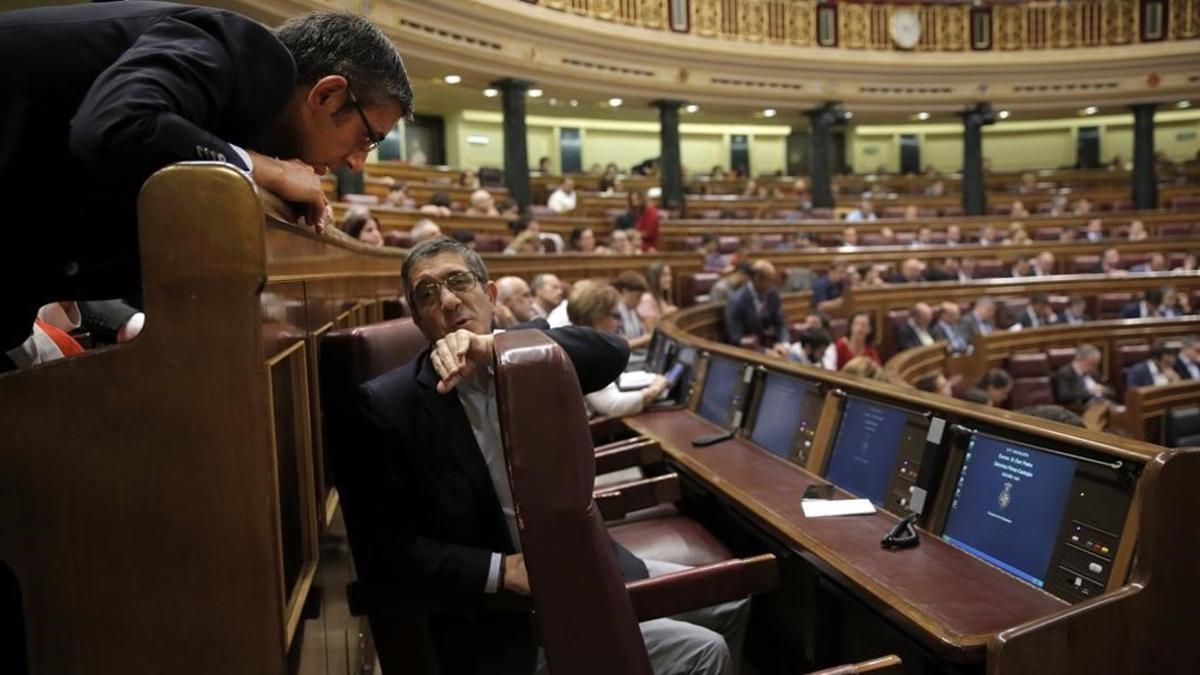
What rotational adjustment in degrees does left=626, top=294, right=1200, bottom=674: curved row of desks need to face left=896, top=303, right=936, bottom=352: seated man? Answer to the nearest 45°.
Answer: approximately 135° to its right

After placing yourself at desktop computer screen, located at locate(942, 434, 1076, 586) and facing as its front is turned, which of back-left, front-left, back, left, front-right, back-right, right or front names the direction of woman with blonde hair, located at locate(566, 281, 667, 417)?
right

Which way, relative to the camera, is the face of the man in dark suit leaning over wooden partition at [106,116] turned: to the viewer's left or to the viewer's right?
to the viewer's right

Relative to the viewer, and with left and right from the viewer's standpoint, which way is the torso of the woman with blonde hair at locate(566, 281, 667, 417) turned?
facing to the right of the viewer

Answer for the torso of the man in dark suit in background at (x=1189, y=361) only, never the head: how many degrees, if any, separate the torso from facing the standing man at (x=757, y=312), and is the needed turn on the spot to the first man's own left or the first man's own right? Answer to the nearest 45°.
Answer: approximately 90° to the first man's own right

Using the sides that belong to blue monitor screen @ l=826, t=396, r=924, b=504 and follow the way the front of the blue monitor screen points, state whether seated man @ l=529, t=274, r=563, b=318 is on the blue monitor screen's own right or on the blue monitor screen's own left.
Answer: on the blue monitor screen's own right

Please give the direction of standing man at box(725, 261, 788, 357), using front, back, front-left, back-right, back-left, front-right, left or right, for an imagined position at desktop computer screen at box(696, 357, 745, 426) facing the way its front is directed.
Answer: back-right

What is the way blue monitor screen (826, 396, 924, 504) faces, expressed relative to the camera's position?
facing the viewer and to the left of the viewer

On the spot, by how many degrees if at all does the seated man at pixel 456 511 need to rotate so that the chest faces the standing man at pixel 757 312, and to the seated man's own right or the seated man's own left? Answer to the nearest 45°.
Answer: approximately 135° to the seated man's own left

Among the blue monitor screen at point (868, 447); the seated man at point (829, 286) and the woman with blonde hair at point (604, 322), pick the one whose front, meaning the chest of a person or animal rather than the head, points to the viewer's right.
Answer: the woman with blonde hair

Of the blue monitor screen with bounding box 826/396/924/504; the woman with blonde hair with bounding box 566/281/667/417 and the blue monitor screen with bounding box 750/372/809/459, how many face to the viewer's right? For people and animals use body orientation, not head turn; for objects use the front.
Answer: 1
